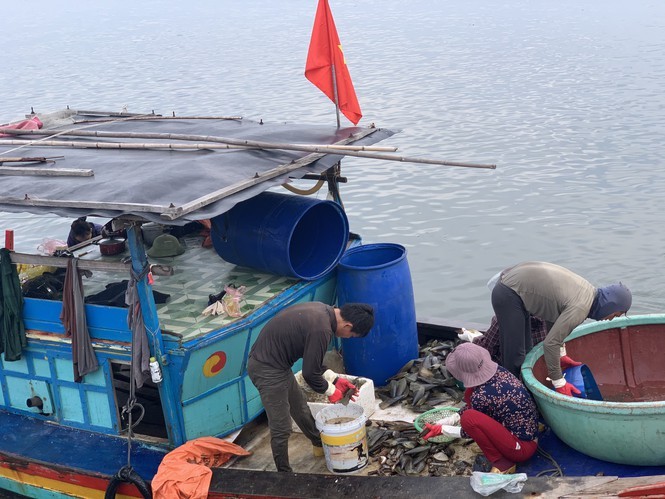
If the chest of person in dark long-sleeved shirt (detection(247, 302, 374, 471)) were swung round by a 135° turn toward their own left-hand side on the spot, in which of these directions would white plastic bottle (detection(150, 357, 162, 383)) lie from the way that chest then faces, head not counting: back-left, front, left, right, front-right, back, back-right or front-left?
front-left

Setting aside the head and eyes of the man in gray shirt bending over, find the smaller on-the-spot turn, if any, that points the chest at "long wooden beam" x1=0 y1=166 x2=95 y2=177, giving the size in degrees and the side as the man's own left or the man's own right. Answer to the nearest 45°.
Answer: approximately 180°

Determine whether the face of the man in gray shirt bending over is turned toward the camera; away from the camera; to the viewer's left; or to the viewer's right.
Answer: to the viewer's right

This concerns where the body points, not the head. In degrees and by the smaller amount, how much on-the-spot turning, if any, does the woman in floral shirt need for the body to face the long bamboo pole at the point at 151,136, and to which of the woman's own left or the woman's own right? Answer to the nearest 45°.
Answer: approximately 45° to the woman's own right

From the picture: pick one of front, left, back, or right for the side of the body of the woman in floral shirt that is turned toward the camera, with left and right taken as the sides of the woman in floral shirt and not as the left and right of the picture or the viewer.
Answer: left

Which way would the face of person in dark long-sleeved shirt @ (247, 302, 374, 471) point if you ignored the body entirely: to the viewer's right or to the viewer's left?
to the viewer's right

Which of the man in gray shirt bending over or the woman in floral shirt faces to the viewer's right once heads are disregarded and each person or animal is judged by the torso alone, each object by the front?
the man in gray shirt bending over

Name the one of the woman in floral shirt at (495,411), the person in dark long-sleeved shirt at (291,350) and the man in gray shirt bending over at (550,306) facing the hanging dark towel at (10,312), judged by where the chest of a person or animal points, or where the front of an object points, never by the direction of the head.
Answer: the woman in floral shirt

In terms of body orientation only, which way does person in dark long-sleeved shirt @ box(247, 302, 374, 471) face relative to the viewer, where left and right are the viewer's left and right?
facing to the right of the viewer

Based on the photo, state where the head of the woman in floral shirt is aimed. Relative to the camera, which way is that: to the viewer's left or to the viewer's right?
to the viewer's left

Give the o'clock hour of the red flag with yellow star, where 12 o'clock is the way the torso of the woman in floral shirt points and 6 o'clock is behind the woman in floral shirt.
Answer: The red flag with yellow star is roughly at 2 o'clock from the woman in floral shirt.

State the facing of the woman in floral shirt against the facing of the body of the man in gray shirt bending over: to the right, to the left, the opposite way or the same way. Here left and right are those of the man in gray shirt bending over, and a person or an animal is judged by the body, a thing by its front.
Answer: the opposite way

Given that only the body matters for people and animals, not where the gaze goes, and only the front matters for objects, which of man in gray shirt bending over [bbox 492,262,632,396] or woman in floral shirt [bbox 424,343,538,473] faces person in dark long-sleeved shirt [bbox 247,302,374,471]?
the woman in floral shirt

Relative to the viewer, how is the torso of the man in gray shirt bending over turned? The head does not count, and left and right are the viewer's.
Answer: facing to the right of the viewer
